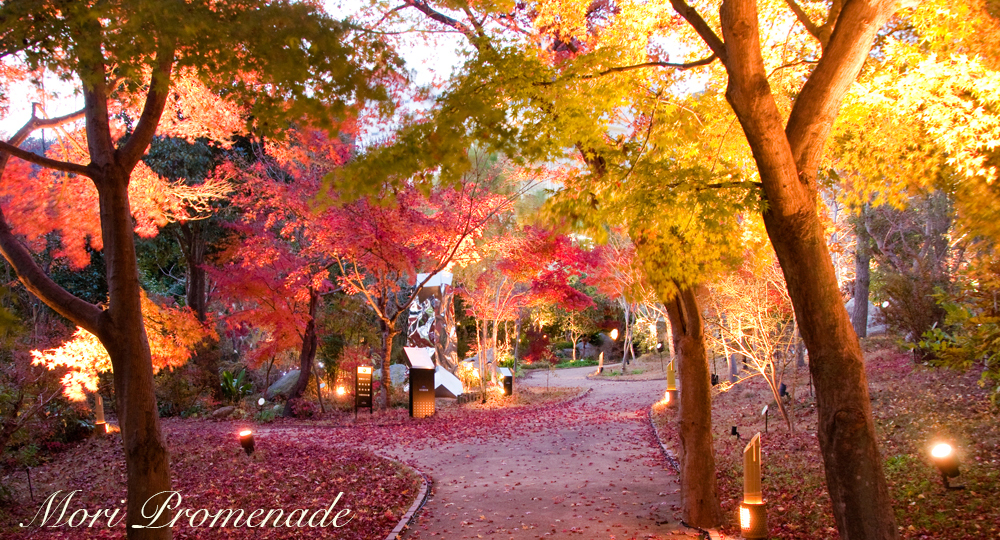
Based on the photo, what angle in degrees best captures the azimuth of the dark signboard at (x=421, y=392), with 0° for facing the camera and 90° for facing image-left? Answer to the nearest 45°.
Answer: approximately 0°

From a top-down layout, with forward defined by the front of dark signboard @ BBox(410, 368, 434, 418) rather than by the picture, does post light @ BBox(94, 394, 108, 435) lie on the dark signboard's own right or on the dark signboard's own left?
on the dark signboard's own right

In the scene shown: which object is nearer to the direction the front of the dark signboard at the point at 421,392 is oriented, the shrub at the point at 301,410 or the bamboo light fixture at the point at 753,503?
the bamboo light fixture

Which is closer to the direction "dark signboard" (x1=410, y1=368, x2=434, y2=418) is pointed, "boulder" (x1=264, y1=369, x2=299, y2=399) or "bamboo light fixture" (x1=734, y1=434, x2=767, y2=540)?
the bamboo light fixture

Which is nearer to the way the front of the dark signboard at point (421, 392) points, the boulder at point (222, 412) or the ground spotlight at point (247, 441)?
the ground spotlight

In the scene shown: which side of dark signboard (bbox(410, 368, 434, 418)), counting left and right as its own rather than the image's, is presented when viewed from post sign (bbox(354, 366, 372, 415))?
right

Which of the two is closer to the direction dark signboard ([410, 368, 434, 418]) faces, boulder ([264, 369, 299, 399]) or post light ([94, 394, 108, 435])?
the post light

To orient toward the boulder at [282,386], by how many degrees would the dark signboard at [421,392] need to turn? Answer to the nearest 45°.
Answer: approximately 135° to its right
